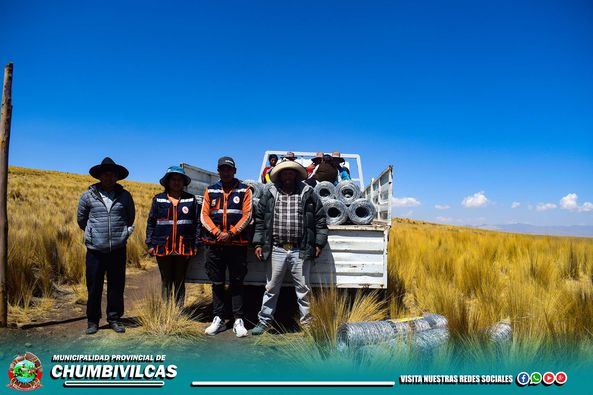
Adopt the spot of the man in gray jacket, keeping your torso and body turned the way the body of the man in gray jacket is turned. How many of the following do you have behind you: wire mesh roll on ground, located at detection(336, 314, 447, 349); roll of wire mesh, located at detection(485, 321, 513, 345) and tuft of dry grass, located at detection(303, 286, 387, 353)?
0

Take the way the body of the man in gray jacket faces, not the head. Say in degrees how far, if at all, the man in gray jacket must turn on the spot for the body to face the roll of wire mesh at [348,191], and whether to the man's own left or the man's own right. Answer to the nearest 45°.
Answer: approximately 90° to the man's own left

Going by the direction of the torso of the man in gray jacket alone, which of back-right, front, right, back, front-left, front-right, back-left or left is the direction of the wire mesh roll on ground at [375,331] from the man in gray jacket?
front-left

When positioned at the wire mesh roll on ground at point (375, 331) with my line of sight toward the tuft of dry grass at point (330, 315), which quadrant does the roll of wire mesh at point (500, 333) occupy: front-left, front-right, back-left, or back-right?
back-right

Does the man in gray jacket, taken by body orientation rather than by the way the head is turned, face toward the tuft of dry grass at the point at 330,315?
no

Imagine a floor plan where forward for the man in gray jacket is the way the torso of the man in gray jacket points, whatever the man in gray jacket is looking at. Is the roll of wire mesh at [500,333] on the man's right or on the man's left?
on the man's left

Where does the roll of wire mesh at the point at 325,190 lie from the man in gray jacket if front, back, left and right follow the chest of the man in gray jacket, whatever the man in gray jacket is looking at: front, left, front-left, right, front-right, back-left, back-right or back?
left

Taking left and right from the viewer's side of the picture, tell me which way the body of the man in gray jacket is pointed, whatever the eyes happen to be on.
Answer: facing the viewer

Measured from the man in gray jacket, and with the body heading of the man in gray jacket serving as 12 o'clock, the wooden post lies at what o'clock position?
The wooden post is roughly at 4 o'clock from the man in gray jacket.

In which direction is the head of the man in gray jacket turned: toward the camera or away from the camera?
toward the camera
